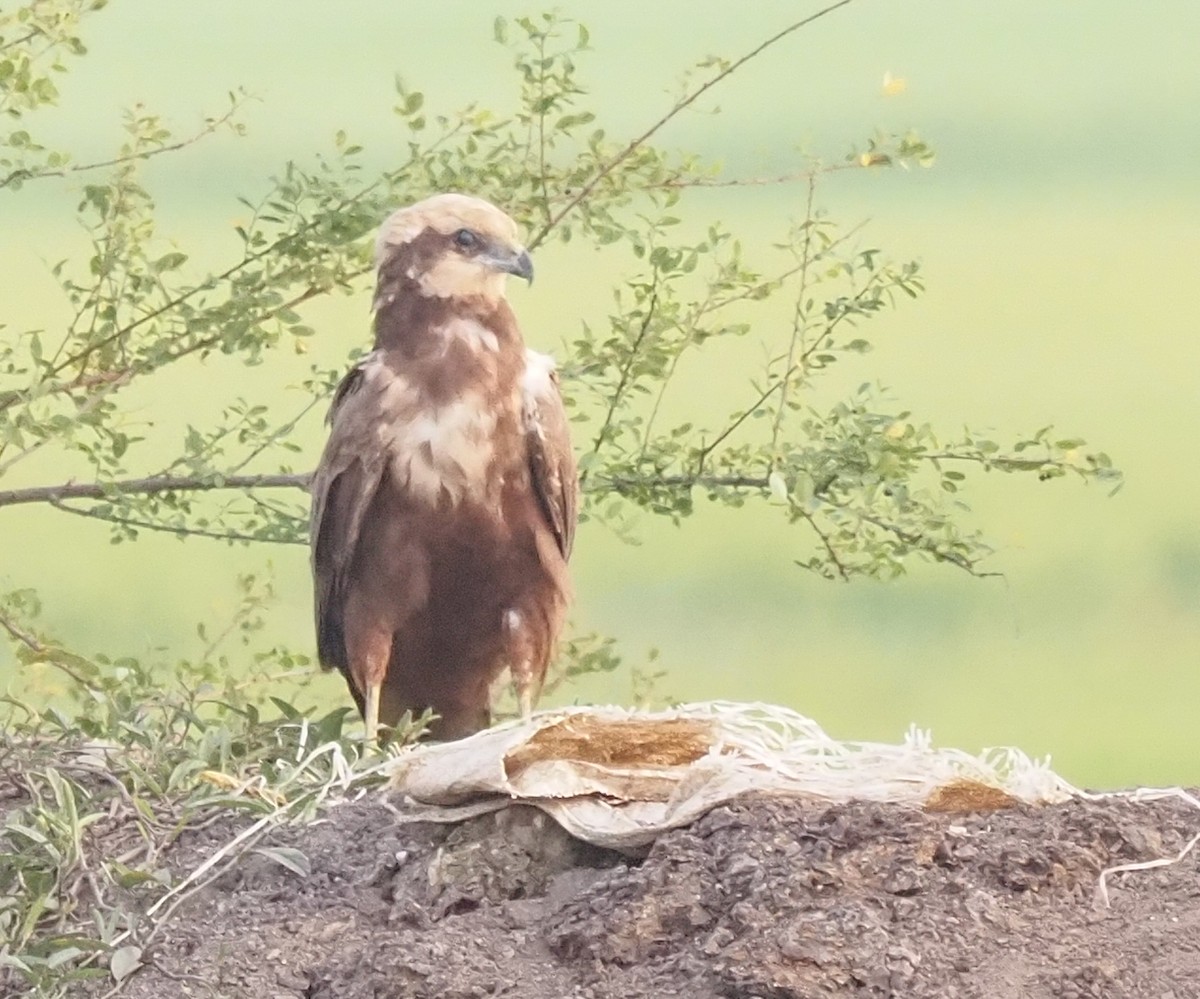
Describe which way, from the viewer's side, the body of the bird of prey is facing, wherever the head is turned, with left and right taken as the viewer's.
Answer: facing the viewer

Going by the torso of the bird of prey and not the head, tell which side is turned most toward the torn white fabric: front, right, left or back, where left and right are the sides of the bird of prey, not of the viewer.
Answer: left
